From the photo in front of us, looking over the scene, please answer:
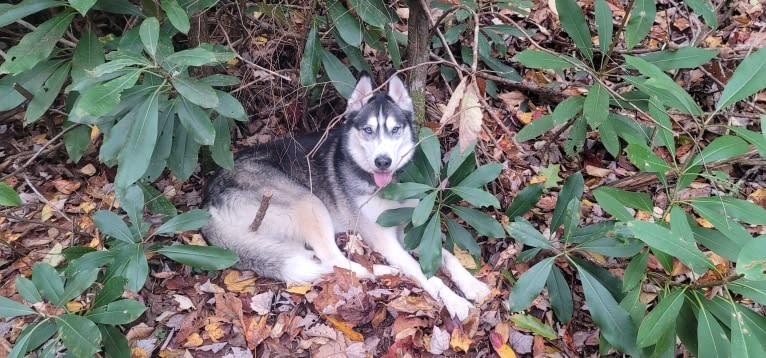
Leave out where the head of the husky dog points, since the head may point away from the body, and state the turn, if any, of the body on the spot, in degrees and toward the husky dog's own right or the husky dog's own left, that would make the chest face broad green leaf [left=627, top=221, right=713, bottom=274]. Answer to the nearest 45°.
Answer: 0° — it already faces it

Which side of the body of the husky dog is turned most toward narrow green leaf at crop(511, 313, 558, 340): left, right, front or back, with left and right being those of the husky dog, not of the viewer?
front

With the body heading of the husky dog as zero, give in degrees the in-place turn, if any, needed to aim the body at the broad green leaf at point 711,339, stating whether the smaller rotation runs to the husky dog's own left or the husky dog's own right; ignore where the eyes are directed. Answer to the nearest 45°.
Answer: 0° — it already faces it

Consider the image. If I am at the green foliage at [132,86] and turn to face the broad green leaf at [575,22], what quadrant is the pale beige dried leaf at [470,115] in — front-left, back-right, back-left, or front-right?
front-right

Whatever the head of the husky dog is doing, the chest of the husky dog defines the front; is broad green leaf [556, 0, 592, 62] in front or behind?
in front

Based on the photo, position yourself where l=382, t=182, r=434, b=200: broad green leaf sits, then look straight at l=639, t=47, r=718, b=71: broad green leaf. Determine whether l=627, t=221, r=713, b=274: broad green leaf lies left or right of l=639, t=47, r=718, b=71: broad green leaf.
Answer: right

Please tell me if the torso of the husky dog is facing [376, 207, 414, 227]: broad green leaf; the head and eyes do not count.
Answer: yes

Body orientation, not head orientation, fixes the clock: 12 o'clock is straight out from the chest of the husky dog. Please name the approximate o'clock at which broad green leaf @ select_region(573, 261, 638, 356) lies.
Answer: The broad green leaf is roughly at 12 o'clock from the husky dog.

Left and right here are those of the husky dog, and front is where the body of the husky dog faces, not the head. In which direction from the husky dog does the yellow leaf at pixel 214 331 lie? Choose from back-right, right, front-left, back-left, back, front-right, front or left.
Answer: right

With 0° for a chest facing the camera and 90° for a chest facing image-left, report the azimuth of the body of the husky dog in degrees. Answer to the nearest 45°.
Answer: approximately 315°

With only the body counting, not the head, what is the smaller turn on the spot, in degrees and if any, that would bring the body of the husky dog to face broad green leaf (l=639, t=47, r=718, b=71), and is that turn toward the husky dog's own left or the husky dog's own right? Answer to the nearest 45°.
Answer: approximately 45° to the husky dog's own left

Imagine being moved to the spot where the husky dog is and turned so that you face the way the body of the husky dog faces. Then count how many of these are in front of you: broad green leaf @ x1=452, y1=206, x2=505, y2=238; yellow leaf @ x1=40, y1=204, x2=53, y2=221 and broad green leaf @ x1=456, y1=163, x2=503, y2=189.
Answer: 2
